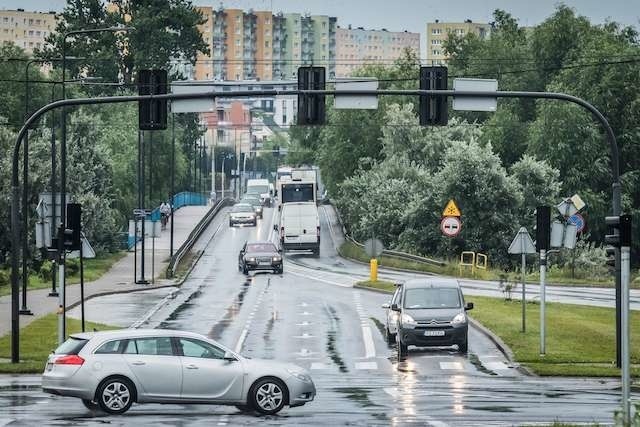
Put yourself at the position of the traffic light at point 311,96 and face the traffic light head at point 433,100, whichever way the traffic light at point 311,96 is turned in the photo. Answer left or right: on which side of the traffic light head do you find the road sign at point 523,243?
left

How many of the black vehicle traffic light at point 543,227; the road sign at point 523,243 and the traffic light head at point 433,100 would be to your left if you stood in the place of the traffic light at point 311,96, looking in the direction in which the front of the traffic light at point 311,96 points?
0

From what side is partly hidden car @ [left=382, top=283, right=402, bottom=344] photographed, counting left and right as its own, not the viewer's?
front

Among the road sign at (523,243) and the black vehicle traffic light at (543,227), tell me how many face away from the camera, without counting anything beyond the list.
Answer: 2

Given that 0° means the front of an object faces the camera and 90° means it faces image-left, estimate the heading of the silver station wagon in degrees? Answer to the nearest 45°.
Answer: approximately 270°

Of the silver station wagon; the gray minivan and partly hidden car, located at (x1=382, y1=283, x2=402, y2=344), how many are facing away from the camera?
0

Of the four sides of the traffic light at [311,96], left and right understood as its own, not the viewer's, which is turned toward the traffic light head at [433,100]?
right

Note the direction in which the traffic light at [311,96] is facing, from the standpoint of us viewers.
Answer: facing away from the viewer

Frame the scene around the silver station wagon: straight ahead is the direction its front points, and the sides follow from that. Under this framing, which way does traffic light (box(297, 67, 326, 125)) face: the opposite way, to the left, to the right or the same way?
to the left

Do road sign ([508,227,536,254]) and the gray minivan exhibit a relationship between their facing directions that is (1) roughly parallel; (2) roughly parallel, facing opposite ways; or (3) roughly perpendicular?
roughly parallel, facing opposite ways

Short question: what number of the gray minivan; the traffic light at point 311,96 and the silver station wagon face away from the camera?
1

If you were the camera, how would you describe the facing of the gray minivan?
facing the viewer
